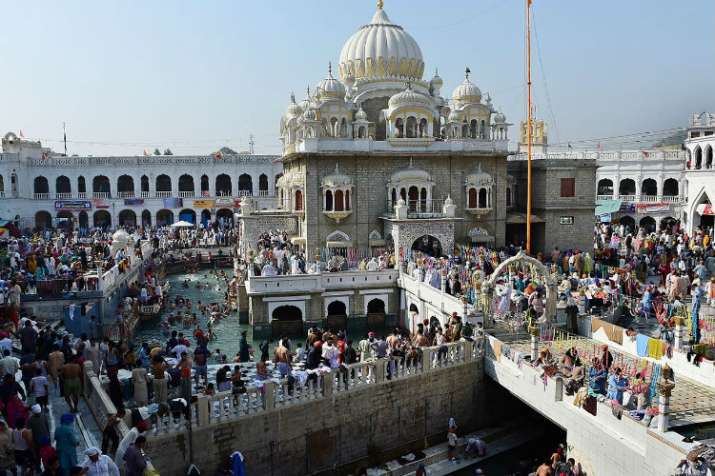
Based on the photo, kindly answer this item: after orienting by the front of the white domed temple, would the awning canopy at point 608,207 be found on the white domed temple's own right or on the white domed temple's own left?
on the white domed temple's own left

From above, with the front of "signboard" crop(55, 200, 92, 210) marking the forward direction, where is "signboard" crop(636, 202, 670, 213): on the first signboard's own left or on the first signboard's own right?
on the first signboard's own left

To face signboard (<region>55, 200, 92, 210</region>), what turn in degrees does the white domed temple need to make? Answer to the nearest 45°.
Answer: approximately 135° to its right

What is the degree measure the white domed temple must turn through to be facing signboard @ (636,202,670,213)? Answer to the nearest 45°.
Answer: approximately 135° to its left

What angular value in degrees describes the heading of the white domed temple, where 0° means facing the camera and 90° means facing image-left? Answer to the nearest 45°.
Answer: approximately 0°

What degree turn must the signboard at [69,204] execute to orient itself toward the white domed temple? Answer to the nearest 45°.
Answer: approximately 45° to its left

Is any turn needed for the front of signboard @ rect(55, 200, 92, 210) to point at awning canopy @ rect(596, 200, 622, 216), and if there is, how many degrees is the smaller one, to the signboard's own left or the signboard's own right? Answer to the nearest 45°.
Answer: approximately 45° to the signboard's own left

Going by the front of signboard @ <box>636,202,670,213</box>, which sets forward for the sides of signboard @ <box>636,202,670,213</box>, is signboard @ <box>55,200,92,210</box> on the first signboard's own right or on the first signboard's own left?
on the first signboard's own right

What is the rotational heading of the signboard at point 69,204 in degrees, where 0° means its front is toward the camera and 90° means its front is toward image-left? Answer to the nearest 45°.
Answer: approximately 0°
